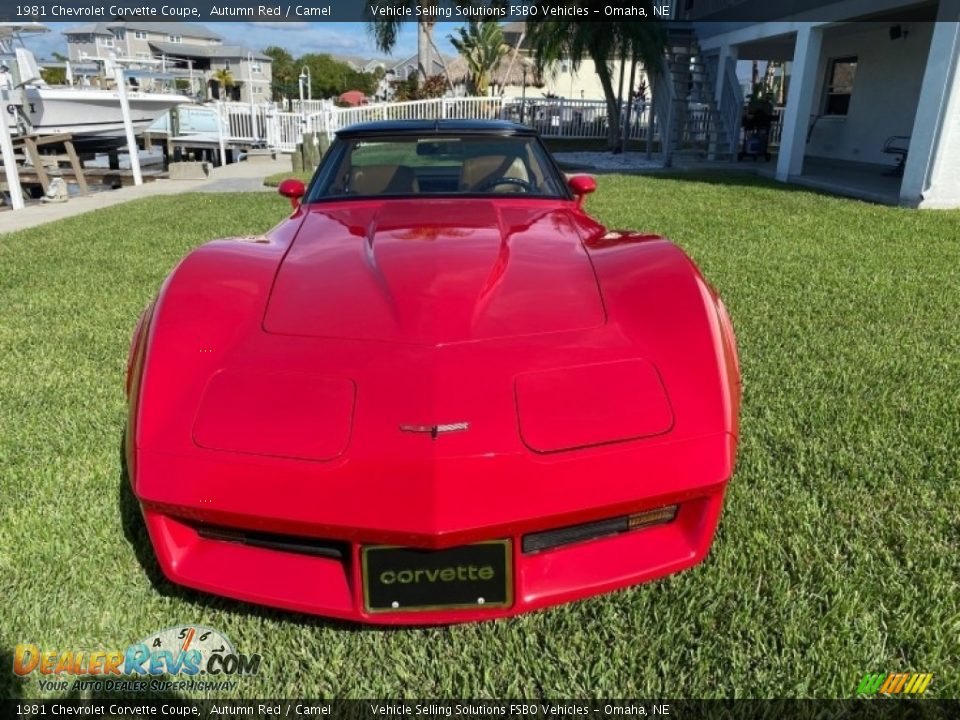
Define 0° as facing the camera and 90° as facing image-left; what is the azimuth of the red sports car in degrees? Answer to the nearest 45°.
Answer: approximately 0°

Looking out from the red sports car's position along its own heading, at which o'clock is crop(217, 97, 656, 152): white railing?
The white railing is roughly at 6 o'clock from the red sports car.

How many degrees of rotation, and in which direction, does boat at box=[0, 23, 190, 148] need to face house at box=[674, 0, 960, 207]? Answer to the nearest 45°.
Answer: approximately 45° to its right

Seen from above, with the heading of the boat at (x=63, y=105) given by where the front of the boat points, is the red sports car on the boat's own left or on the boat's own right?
on the boat's own right

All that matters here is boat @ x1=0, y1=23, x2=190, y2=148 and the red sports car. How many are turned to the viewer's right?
1

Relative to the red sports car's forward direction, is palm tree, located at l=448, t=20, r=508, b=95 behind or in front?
behind

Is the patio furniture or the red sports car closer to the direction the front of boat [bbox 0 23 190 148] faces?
the patio furniture

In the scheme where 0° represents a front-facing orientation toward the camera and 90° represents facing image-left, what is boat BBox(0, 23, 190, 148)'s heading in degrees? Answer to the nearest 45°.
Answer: approximately 270°
